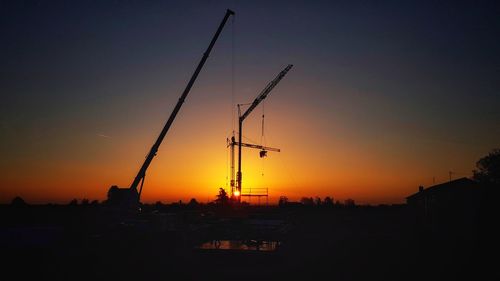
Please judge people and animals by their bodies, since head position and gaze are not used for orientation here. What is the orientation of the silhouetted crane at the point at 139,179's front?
to the viewer's right

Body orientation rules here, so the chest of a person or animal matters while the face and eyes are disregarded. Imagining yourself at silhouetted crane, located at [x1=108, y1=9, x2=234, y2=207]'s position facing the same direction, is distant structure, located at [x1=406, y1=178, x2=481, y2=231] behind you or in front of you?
in front
